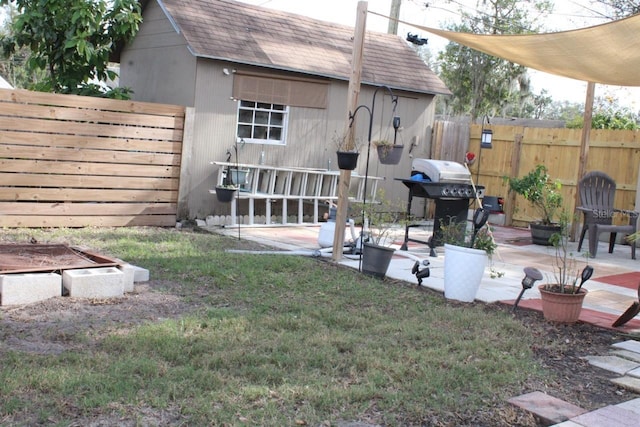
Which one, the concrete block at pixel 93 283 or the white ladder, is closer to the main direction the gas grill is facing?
the concrete block

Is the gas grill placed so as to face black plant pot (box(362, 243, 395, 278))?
no

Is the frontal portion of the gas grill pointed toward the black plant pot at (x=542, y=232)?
no

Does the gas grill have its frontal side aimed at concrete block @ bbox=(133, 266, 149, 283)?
no

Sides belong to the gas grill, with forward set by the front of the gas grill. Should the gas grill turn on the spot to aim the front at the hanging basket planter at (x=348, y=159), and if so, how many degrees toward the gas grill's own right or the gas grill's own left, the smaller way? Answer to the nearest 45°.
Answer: approximately 90° to the gas grill's own right

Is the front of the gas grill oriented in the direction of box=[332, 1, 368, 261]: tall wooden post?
no

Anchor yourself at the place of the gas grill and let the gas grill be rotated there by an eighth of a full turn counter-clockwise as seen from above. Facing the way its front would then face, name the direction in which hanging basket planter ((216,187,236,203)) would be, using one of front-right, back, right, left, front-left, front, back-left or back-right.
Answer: back

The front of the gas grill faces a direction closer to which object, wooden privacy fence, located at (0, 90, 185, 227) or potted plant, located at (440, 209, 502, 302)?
the potted plant

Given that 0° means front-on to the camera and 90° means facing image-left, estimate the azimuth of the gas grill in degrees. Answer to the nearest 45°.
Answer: approximately 315°

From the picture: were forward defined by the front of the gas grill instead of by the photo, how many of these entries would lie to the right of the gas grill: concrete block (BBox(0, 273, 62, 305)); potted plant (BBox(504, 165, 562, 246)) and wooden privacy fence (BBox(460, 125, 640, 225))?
1

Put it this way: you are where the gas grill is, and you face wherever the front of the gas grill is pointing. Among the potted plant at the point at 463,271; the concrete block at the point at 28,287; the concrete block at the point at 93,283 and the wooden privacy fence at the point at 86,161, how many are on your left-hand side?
0

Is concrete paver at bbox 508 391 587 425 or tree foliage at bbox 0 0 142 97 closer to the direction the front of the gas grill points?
the concrete paver

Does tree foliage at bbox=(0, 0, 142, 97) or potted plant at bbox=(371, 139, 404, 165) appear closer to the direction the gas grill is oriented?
the potted plant

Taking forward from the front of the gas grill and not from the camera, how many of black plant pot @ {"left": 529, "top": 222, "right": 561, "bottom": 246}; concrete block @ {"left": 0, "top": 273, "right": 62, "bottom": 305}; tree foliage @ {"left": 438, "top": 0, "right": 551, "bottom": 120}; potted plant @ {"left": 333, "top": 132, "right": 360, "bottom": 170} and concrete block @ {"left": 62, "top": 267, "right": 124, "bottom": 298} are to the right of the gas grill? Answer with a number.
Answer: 3

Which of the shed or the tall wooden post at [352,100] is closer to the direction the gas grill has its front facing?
the tall wooden post

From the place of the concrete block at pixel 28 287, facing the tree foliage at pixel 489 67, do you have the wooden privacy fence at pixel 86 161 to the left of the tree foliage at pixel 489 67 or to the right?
left

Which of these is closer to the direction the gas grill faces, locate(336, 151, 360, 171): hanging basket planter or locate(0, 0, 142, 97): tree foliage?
the hanging basket planter

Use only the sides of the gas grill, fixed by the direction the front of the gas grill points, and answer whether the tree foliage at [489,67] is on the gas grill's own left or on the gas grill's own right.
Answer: on the gas grill's own left

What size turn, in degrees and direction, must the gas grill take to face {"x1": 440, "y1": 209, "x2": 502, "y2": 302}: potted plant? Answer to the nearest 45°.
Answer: approximately 45° to its right
